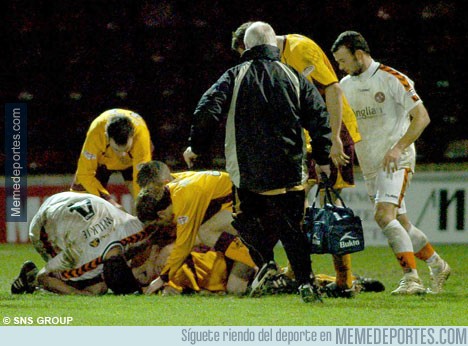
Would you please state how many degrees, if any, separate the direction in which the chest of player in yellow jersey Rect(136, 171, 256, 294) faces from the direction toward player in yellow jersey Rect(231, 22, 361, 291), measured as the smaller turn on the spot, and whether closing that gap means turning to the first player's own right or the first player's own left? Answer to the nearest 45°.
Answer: approximately 180°

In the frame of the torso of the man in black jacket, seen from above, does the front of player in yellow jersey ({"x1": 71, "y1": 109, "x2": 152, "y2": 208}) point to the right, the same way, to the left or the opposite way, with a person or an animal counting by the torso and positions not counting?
the opposite way

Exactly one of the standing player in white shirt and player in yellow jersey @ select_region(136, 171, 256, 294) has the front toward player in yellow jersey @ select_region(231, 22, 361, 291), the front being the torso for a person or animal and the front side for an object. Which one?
the standing player in white shirt

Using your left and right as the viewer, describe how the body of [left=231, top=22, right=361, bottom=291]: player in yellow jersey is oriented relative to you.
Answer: facing to the left of the viewer

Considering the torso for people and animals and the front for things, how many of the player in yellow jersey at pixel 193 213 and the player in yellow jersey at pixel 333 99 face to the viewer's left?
2

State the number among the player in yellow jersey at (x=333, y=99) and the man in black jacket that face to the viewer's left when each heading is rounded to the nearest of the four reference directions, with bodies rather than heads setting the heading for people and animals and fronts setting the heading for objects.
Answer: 1

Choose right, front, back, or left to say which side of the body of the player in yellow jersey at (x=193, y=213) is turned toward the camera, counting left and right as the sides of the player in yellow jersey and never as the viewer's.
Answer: left

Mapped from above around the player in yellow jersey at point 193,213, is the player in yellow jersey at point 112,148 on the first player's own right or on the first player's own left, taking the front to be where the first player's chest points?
on the first player's own right

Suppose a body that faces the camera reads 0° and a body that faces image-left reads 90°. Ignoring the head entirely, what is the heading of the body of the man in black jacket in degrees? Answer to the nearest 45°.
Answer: approximately 180°

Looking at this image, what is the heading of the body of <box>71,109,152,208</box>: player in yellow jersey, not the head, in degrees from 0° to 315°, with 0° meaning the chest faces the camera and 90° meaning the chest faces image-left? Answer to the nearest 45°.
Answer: approximately 0°
